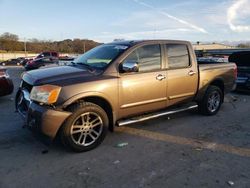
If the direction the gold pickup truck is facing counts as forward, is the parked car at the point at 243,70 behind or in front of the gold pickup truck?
behind

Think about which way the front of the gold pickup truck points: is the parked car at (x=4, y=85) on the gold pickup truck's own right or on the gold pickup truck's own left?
on the gold pickup truck's own right

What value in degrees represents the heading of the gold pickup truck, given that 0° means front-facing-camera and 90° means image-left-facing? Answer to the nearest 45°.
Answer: approximately 45°

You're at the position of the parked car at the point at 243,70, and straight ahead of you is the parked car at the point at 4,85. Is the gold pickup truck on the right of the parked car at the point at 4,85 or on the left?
left
